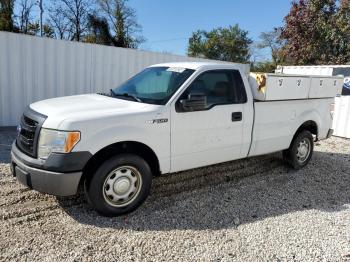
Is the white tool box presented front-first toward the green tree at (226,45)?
no

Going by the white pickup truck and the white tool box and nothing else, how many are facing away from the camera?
0

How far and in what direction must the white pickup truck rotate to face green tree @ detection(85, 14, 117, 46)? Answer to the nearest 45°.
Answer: approximately 135° to its right

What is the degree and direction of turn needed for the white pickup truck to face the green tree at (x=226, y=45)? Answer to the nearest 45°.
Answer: approximately 135° to its right

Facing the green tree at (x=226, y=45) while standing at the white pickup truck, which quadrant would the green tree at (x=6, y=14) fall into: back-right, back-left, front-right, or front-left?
front-left

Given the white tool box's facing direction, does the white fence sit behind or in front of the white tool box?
behind

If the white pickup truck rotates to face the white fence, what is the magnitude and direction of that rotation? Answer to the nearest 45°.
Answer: approximately 90° to its right

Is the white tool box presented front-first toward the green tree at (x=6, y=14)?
no
